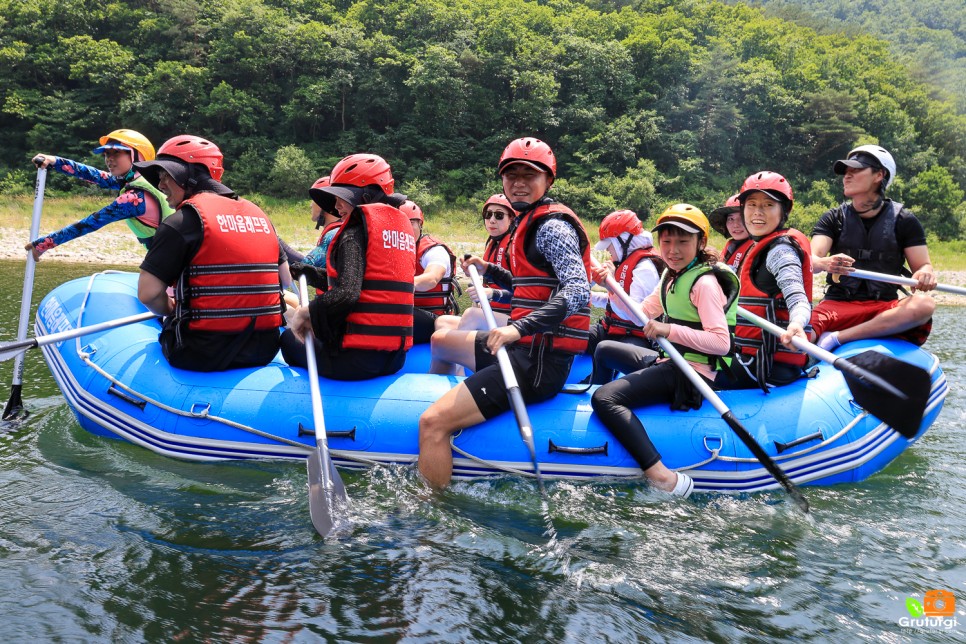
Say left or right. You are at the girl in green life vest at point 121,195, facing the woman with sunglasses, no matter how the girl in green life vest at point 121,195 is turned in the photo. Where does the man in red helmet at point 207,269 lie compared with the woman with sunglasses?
right

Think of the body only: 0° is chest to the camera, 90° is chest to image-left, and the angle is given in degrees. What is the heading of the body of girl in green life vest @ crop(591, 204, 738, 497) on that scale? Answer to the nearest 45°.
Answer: approximately 45°

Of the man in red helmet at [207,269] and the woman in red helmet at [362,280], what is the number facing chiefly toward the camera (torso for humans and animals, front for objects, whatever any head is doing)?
0

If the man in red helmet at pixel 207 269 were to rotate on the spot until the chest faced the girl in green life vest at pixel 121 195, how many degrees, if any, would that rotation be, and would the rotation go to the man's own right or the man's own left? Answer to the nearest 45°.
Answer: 0° — they already face them

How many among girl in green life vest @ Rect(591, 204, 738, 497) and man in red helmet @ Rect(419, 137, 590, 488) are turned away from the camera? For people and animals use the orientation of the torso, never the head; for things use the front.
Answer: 0

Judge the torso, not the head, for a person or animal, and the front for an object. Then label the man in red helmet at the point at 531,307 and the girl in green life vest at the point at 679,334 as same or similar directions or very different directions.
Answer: same or similar directions

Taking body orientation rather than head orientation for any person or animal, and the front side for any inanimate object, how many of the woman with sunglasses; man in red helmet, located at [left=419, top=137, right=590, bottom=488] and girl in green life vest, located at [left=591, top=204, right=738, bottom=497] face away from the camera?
0

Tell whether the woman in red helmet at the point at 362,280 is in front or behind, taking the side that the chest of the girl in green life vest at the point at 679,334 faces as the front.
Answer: in front

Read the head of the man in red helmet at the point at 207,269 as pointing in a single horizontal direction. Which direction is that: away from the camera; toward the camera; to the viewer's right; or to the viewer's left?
to the viewer's left

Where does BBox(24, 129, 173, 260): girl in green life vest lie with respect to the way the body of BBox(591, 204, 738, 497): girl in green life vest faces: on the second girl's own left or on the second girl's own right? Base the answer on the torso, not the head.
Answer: on the second girl's own right

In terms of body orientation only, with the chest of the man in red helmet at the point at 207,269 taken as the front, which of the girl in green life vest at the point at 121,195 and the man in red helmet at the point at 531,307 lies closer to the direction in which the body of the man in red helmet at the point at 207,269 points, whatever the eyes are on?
the girl in green life vest

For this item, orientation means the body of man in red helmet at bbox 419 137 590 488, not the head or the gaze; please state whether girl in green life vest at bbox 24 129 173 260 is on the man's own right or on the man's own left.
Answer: on the man's own right

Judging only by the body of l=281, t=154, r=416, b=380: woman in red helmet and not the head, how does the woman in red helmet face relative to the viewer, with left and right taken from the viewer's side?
facing away from the viewer and to the left of the viewer

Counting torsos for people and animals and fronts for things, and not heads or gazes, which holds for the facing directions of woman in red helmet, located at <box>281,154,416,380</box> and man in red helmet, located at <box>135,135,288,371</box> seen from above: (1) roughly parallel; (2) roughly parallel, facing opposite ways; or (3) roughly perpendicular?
roughly parallel
